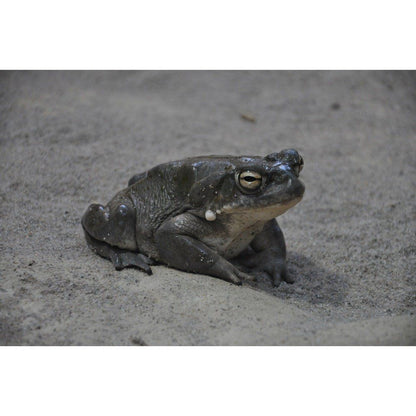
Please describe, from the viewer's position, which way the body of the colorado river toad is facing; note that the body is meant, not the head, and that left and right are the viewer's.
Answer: facing the viewer and to the right of the viewer
